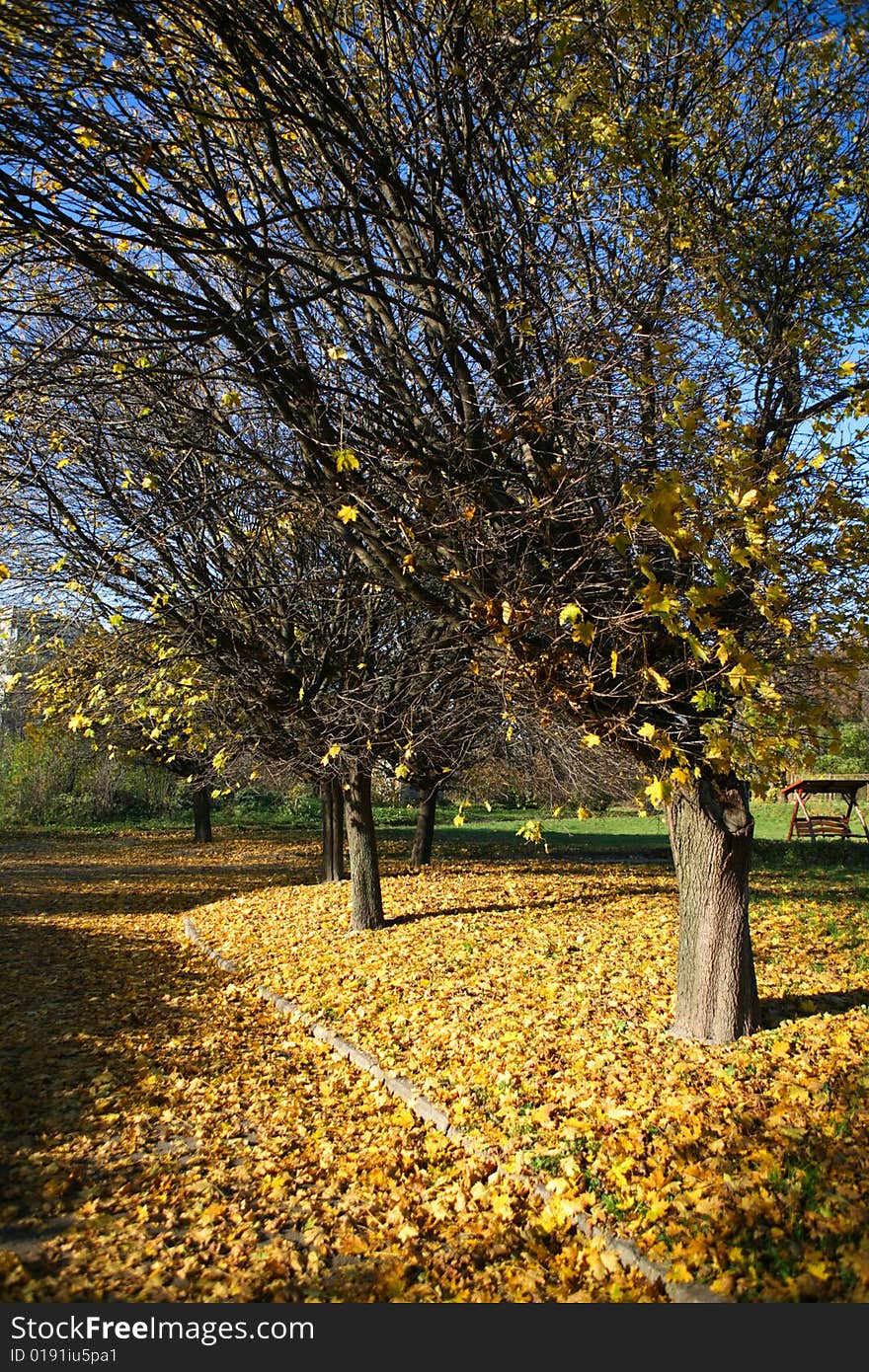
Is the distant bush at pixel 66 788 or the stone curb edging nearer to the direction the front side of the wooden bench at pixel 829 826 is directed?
the stone curb edging

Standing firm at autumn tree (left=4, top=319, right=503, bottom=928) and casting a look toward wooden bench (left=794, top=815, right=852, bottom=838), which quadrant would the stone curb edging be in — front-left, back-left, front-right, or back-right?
back-right

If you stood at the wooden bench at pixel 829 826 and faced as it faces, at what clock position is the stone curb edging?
The stone curb edging is roughly at 12 o'clock from the wooden bench.

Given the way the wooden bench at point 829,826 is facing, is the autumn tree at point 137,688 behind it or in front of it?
in front

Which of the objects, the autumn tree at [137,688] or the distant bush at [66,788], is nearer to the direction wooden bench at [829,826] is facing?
the autumn tree

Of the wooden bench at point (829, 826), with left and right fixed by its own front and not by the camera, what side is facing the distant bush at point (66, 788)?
right

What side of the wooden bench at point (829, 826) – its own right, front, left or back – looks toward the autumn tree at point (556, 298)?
front

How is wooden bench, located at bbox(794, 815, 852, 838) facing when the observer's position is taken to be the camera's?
facing the viewer

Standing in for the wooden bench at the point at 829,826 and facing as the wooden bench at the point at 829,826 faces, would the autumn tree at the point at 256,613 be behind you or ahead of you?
ahead
